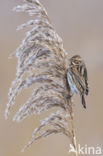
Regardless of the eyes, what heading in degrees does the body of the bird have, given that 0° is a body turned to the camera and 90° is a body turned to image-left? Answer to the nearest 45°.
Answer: approximately 135°
